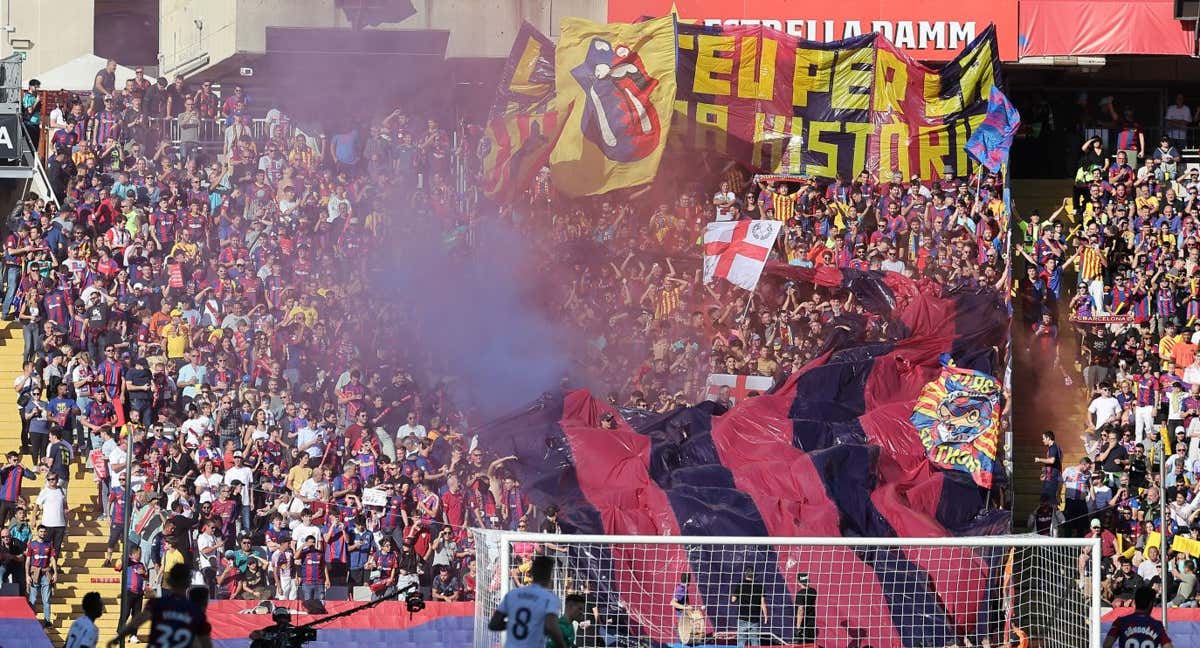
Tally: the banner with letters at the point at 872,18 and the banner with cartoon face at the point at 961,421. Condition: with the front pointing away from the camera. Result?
0

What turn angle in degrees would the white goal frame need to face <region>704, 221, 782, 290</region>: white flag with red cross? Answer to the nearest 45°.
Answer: approximately 180°

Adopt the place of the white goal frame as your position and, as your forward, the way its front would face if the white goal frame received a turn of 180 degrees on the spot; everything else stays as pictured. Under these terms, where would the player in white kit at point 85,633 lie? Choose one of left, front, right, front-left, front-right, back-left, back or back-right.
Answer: back-left

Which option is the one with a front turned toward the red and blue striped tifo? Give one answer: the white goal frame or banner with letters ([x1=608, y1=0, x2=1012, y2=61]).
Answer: the banner with letters

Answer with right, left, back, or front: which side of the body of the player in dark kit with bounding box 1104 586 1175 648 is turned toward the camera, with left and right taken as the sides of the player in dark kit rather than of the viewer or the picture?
back

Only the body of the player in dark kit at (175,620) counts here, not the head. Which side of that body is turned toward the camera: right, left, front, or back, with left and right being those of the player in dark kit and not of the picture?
back

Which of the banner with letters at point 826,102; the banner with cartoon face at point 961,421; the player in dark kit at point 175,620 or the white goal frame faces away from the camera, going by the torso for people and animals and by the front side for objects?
the player in dark kit

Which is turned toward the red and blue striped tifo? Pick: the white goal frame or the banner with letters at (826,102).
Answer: the banner with letters

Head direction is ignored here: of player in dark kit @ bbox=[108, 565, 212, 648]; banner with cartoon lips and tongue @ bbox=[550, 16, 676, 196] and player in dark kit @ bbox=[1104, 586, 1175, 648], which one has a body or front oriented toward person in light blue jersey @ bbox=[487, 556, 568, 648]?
the banner with cartoon lips and tongue

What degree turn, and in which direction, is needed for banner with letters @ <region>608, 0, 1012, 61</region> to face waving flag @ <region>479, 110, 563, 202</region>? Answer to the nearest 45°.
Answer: approximately 45° to its right

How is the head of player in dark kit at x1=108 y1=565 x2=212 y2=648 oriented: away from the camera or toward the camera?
away from the camera

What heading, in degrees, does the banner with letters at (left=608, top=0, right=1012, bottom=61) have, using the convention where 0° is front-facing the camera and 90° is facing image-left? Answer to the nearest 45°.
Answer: approximately 0°

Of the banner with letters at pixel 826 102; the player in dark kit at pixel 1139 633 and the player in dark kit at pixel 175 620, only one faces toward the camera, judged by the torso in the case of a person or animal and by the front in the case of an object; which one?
the banner with letters

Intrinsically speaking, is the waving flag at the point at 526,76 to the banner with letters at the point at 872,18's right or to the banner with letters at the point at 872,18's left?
on its right
